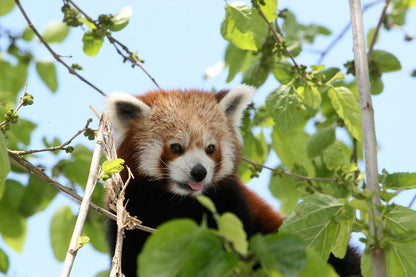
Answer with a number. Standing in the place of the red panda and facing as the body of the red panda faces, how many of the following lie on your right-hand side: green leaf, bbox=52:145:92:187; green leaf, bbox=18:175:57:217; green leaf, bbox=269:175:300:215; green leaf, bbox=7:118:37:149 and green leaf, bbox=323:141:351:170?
3

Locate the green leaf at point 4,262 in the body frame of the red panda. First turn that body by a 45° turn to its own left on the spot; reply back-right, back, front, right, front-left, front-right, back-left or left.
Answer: back-right

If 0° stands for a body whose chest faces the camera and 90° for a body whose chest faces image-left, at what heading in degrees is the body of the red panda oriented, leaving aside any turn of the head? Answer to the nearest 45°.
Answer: approximately 0°

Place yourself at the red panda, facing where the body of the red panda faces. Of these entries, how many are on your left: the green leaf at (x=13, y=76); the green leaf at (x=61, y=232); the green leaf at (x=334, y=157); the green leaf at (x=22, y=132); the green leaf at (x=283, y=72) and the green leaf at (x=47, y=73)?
2

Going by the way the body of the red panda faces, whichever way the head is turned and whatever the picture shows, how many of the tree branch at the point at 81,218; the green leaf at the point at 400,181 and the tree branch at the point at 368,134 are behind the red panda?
0

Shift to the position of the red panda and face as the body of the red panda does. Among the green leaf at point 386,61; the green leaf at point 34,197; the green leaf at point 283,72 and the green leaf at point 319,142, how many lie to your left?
3

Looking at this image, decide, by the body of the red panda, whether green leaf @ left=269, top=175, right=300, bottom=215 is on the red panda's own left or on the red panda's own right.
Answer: on the red panda's own left

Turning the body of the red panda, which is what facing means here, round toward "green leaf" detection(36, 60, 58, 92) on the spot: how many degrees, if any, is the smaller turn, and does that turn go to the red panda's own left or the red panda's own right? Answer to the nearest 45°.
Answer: approximately 90° to the red panda's own right
